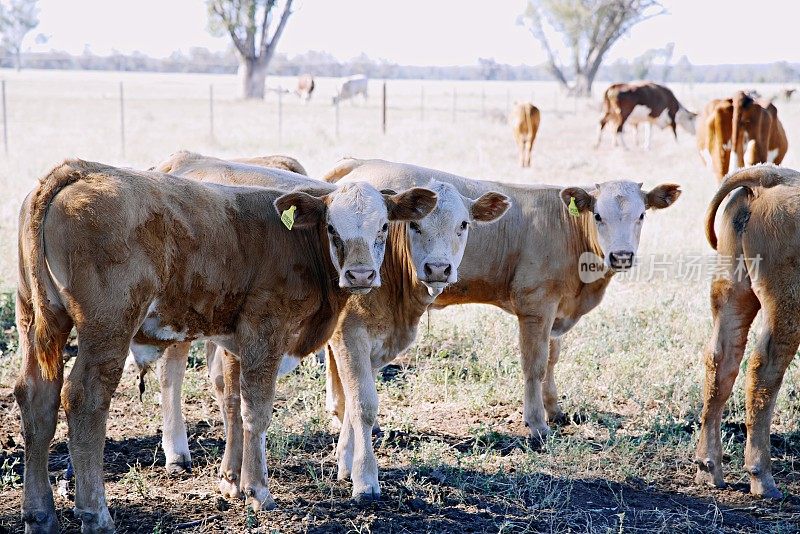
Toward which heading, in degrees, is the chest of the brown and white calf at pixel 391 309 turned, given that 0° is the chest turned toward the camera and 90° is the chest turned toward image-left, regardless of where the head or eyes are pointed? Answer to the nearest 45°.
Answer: approximately 315°

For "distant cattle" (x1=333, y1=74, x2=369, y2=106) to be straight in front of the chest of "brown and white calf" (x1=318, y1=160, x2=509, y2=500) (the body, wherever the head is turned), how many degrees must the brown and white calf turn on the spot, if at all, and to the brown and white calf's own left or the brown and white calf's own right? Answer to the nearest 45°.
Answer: approximately 135° to the brown and white calf's own left

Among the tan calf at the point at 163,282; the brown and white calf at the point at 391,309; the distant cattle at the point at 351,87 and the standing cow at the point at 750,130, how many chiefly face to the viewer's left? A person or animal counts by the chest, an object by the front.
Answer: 1

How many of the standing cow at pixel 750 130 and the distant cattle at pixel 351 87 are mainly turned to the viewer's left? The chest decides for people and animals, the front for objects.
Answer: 1

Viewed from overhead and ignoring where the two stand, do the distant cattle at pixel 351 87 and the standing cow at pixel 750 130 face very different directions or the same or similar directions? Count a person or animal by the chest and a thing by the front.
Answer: very different directions

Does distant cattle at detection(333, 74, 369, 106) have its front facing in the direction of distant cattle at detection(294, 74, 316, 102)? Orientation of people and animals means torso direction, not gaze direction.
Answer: yes

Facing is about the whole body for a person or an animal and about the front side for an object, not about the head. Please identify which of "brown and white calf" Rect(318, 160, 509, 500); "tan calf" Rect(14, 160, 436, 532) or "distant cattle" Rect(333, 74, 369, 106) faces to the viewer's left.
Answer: the distant cattle

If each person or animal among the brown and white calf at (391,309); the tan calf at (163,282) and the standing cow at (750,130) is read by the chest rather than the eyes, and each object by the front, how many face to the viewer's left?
0

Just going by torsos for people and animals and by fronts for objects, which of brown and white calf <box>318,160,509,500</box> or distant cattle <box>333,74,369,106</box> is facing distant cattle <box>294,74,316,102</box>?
distant cattle <box>333,74,369,106</box>

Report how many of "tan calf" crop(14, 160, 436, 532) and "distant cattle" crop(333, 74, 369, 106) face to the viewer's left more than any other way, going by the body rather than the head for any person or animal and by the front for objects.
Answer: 1

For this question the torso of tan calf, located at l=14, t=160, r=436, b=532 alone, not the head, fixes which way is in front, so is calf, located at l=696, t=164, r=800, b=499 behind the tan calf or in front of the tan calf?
in front

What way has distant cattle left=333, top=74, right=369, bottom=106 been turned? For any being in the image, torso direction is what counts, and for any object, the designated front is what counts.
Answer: to the viewer's left
